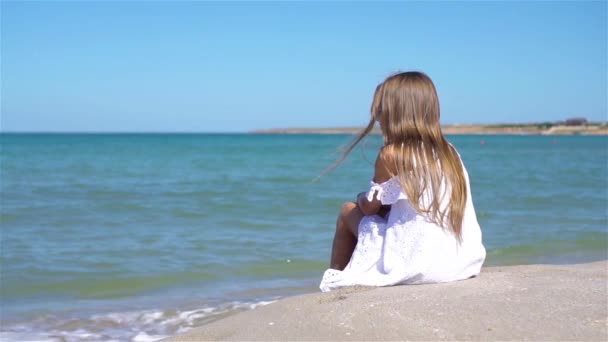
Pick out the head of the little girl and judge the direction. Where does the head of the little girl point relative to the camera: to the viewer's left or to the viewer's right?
to the viewer's left

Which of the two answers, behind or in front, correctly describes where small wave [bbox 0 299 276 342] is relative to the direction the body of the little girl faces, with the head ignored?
in front

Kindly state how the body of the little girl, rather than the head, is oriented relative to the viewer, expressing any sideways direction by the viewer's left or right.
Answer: facing away from the viewer and to the left of the viewer
